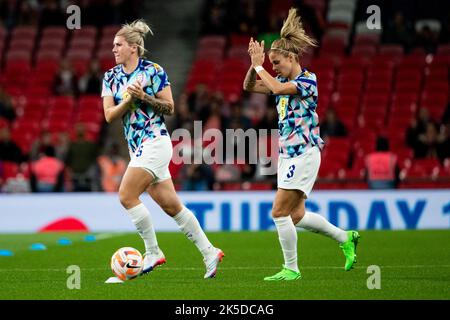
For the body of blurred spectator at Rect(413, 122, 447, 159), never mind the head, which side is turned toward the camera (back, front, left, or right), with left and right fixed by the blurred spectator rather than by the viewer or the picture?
front

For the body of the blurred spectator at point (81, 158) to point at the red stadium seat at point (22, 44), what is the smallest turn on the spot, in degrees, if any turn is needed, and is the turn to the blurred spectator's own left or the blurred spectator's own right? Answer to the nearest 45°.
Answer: approximately 180°

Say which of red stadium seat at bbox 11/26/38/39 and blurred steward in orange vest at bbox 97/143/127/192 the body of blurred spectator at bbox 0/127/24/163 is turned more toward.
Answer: the blurred steward in orange vest

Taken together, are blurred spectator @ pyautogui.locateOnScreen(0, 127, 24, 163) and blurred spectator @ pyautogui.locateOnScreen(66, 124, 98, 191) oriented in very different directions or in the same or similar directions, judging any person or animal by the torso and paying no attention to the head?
same or similar directions

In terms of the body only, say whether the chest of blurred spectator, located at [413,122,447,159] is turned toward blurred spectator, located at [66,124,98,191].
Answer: no

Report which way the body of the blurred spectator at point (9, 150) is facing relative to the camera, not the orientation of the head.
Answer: toward the camera

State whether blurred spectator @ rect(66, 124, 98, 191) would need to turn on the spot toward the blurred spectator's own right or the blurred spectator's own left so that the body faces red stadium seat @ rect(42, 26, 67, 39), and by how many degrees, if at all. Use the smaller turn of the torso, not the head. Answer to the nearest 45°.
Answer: approximately 180°

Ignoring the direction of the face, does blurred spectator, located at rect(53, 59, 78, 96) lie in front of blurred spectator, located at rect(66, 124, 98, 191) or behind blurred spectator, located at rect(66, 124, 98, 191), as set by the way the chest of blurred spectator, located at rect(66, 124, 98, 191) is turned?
behind

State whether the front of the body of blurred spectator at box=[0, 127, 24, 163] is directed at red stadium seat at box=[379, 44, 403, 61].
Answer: no

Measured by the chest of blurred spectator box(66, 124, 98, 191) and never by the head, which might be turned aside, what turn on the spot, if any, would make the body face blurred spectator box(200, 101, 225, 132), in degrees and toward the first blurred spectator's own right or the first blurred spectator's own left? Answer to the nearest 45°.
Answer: approximately 90° to the first blurred spectator's own left

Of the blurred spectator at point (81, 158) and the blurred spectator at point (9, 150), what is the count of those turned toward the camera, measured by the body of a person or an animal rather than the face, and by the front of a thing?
2

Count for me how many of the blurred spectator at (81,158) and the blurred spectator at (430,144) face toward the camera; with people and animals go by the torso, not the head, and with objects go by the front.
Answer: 2

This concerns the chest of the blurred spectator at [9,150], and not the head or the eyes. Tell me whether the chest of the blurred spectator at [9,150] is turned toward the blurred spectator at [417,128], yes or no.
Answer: no

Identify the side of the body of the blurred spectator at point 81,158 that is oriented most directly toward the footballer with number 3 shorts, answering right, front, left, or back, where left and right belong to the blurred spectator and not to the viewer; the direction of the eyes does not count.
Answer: front
